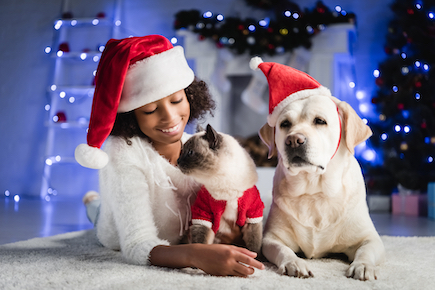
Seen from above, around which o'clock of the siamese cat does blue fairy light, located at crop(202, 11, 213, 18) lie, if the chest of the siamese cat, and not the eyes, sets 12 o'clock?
The blue fairy light is roughly at 6 o'clock from the siamese cat.

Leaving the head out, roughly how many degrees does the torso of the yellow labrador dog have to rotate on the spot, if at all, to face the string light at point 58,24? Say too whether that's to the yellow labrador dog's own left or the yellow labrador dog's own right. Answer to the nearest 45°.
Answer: approximately 135° to the yellow labrador dog's own right

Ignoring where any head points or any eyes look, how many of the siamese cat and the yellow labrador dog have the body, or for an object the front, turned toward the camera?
2

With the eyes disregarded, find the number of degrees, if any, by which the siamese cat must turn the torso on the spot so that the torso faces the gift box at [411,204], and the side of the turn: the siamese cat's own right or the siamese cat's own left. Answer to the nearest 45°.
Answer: approximately 135° to the siamese cat's own left

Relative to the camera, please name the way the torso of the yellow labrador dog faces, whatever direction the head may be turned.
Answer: toward the camera

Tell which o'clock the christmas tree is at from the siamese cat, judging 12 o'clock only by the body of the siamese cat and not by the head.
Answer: The christmas tree is roughly at 7 o'clock from the siamese cat.

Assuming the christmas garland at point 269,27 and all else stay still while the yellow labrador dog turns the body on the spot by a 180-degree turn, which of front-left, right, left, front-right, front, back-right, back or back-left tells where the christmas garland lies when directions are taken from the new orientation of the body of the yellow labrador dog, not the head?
front

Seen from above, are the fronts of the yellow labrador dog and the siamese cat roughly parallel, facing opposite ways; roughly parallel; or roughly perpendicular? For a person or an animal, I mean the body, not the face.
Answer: roughly parallel

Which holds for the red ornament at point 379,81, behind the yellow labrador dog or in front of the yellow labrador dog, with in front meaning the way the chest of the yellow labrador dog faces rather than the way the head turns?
behind
